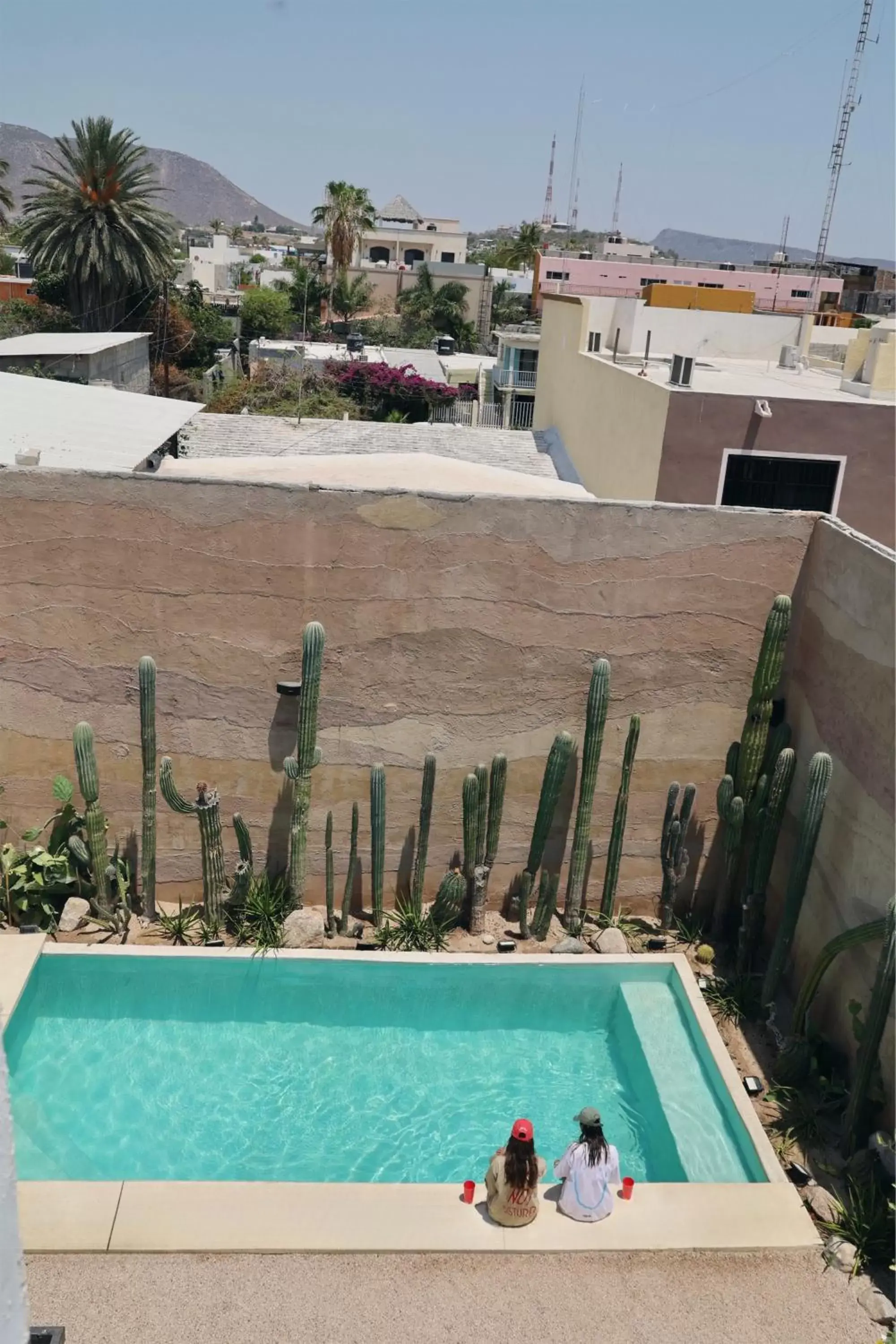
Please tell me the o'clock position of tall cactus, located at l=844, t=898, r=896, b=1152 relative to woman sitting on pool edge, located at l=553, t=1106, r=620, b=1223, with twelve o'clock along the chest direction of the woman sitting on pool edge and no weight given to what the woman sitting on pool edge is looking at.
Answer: The tall cactus is roughly at 2 o'clock from the woman sitting on pool edge.

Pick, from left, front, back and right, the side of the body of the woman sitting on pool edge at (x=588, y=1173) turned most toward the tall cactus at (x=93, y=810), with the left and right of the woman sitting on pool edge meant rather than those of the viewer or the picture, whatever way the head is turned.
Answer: left

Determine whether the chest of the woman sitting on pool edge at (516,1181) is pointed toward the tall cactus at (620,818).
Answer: yes

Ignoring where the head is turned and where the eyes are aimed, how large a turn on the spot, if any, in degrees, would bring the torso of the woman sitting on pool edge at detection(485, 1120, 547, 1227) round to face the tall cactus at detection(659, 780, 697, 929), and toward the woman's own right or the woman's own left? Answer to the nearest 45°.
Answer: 0° — they already face it

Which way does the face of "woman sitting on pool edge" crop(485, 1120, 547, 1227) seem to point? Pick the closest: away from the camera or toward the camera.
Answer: away from the camera

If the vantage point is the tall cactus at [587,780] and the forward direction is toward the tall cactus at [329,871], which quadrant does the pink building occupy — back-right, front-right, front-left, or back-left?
back-right

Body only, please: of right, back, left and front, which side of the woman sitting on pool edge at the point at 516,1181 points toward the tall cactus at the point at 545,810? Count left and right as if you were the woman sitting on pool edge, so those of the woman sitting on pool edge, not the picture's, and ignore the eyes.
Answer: front

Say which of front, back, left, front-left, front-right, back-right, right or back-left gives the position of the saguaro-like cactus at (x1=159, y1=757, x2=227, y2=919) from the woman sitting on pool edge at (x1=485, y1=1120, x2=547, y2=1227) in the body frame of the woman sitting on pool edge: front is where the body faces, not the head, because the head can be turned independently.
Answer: front-left

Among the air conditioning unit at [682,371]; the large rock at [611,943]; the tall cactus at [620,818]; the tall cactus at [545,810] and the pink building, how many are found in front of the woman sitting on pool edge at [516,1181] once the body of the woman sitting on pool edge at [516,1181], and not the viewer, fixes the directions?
5

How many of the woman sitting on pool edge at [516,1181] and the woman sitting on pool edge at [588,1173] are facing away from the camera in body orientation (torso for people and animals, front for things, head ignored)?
2

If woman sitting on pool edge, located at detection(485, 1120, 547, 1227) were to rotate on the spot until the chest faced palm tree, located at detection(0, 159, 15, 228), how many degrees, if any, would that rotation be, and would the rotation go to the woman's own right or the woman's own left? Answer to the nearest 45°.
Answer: approximately 45° to the woman's own left

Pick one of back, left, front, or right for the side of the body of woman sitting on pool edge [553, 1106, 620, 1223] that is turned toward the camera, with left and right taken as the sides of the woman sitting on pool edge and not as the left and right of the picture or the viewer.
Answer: back

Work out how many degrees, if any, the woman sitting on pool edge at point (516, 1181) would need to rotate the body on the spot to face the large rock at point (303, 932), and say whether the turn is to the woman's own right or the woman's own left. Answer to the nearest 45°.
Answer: approximately 45° to the woman's own left

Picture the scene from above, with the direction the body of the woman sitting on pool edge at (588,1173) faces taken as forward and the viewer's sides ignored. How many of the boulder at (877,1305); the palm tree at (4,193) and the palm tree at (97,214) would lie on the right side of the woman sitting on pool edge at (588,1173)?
1

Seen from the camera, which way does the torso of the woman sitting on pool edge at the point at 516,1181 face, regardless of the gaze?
away from the camera

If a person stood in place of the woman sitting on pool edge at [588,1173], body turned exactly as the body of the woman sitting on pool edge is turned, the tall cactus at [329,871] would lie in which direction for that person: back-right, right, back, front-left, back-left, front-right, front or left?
front-left
